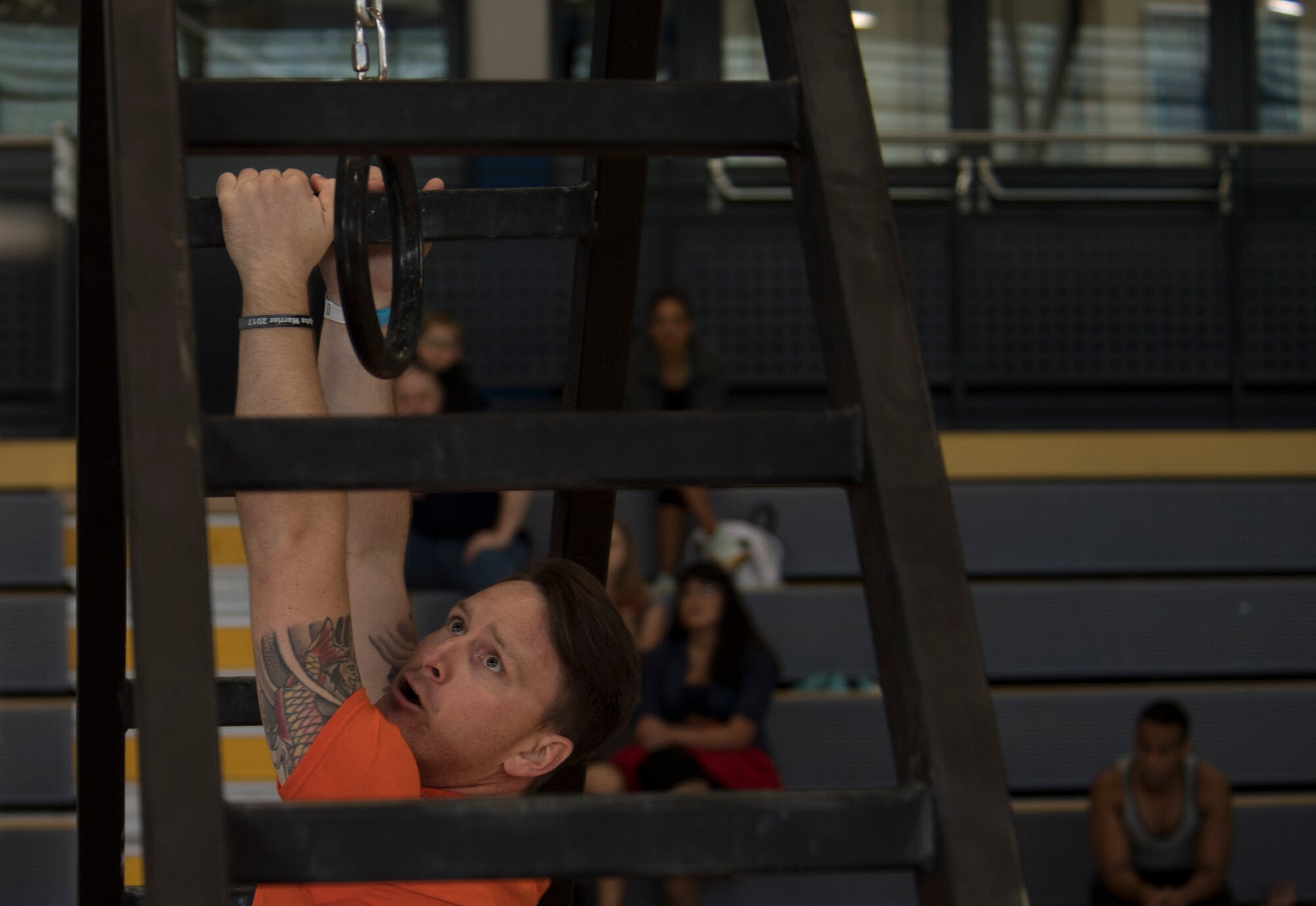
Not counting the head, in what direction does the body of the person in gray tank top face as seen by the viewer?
toward the camera

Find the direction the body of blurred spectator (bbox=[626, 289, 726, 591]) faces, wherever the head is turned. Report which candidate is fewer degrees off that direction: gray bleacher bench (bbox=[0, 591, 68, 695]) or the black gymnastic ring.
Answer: the black gymnastic ring

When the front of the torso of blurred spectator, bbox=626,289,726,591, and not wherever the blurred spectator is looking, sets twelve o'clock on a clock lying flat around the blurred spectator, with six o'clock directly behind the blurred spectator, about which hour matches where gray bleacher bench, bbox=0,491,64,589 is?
The gray bleacher bench is roughly at 3 o'clock from the blurred spectator.

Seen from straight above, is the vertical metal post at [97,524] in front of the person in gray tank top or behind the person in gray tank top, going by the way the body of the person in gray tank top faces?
in front

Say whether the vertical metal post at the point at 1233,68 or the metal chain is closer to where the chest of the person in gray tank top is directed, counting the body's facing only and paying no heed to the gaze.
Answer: the metal chain

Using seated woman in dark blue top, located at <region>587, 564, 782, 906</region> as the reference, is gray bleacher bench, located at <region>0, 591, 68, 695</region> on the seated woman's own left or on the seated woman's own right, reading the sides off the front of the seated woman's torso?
on the seated woman's own right

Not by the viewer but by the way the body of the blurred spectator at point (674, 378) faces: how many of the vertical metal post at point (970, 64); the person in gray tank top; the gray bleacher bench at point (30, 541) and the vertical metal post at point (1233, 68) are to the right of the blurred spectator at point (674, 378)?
1

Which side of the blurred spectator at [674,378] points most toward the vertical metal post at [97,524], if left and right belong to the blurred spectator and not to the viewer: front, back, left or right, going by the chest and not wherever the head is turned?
front

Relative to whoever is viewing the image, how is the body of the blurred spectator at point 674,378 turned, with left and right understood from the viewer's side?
facing the viewer

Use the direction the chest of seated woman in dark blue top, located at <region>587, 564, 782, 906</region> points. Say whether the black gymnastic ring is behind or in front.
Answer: in front

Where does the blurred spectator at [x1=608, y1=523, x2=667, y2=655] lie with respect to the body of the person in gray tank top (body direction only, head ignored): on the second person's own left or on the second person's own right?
on the second person's own right
